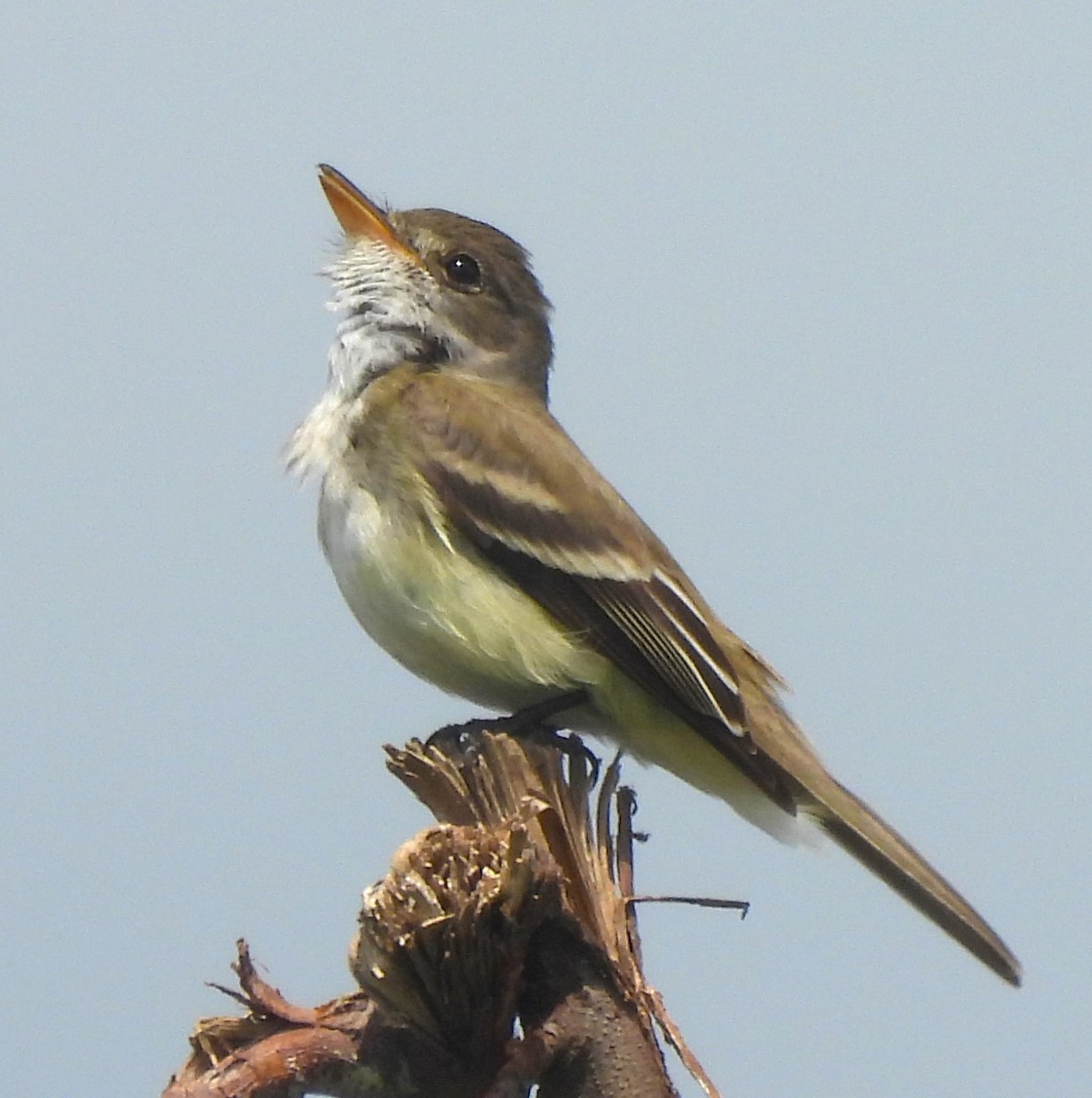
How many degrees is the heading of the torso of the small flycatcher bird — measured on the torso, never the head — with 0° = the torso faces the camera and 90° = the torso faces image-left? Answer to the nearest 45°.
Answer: approximately 90°
